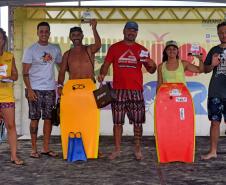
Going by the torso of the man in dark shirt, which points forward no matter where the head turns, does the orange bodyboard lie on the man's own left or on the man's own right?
on the man's own right

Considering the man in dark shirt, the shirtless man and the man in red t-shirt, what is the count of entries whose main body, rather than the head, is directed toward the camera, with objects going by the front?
3

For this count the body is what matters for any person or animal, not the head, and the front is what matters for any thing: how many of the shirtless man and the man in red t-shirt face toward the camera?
2

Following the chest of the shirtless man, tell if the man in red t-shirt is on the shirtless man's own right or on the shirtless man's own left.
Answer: on the shirtless man's own left

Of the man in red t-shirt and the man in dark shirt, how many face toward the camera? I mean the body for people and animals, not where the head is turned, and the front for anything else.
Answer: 2

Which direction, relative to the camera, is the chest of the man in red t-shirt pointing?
toward the camera

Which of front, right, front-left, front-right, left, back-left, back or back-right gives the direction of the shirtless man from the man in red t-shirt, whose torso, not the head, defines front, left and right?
right

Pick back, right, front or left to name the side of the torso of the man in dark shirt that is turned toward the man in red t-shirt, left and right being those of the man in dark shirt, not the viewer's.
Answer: right

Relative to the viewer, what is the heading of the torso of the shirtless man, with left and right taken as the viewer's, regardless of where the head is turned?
facing the viewer
